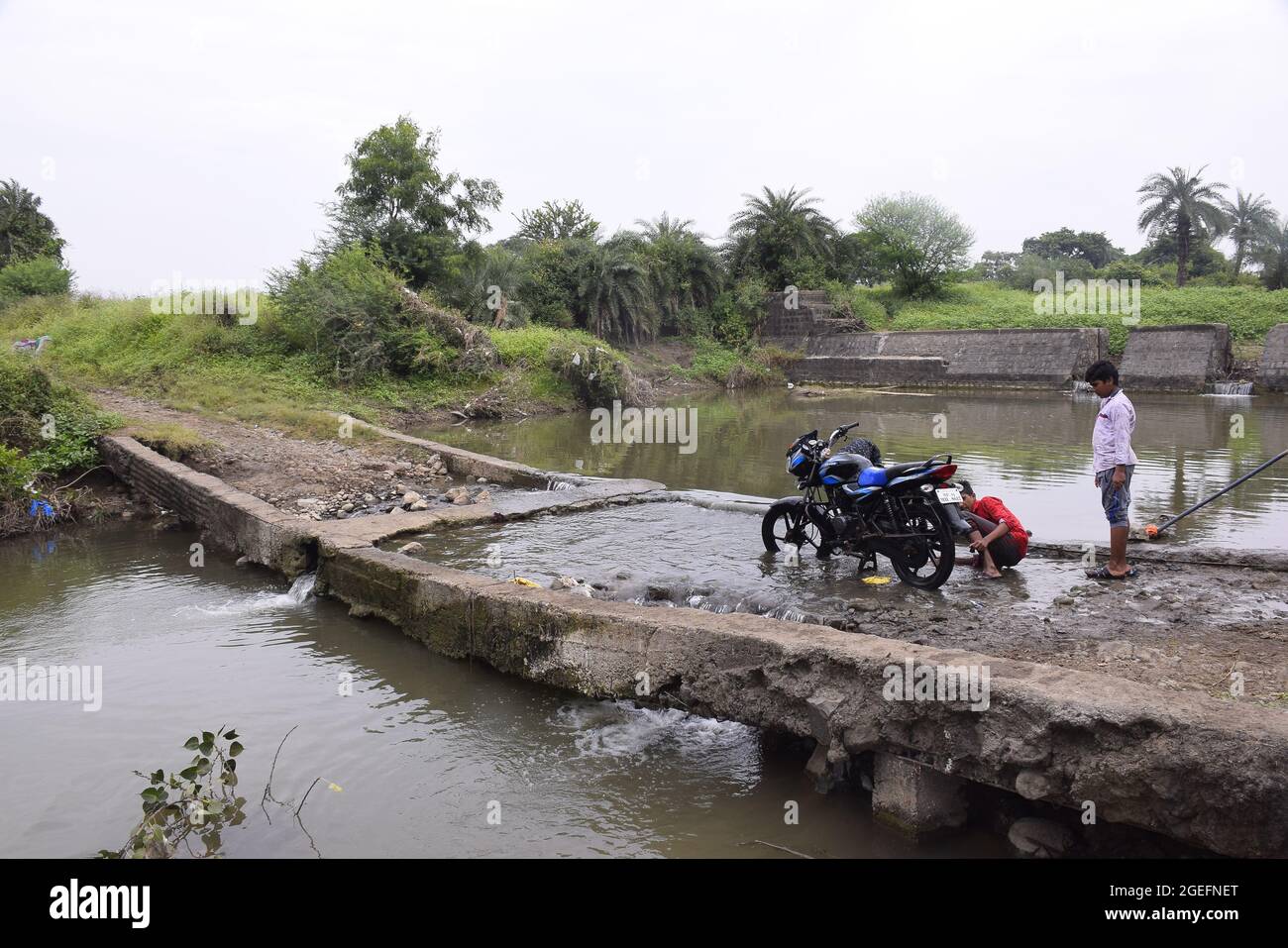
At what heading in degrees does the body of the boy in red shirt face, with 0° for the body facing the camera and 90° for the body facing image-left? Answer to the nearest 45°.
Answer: approximately 90°

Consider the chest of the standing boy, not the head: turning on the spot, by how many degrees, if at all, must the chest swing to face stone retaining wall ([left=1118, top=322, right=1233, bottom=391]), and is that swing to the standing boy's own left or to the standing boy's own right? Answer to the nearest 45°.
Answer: approximately 90° to the standing boy's own right

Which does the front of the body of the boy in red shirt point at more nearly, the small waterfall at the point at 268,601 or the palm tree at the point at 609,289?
the small waterfall

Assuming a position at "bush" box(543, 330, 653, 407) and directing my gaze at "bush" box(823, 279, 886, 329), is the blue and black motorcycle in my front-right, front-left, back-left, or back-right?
back-right

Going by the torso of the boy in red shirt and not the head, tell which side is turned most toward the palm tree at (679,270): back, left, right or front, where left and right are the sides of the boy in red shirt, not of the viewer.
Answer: right

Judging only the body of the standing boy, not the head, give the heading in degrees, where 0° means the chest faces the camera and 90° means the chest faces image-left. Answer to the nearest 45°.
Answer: approximately 90°

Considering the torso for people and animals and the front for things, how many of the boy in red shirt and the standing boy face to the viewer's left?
2
